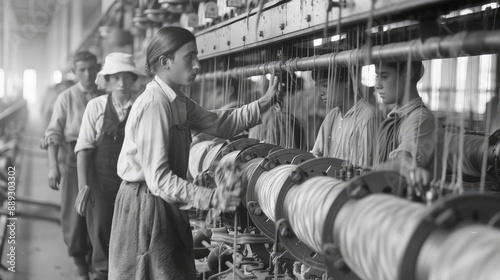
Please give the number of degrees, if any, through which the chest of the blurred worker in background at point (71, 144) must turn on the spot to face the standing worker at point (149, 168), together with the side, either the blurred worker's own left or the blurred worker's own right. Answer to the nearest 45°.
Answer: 0° — they already face them

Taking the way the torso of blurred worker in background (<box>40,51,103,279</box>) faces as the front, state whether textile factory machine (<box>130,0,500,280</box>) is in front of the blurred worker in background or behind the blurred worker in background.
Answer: in front

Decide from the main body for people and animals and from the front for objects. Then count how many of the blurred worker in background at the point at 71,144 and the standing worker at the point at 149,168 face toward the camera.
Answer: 1

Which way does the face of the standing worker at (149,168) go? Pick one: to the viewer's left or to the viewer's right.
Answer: to the viewer's right

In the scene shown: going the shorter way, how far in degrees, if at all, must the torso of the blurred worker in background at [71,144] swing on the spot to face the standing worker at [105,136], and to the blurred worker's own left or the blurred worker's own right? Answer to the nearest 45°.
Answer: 0° — they already face them

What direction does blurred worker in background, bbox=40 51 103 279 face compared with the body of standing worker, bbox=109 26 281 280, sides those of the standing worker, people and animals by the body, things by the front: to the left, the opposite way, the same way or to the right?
to the right

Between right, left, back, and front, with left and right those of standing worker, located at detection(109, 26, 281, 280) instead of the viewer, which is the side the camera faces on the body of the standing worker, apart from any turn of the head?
right

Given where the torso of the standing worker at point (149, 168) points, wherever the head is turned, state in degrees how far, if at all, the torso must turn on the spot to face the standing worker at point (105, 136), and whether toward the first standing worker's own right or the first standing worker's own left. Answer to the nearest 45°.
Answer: approximately 90° to the first standing worker's own left

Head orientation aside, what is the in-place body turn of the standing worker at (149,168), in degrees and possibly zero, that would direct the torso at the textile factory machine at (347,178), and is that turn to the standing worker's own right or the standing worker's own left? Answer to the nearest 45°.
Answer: approximately 45° to the standing worker's own right

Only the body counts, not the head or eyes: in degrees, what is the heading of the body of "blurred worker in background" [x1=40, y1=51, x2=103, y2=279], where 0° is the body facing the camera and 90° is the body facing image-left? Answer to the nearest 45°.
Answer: approximately 0°

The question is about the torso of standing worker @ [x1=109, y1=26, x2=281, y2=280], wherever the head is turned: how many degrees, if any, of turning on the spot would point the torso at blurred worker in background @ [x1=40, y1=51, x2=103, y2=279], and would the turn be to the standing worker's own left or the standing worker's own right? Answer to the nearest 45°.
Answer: approximately 90° to the standing worker's own left

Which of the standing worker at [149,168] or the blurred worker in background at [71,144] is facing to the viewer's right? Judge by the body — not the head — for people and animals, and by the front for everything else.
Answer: the standing worker
